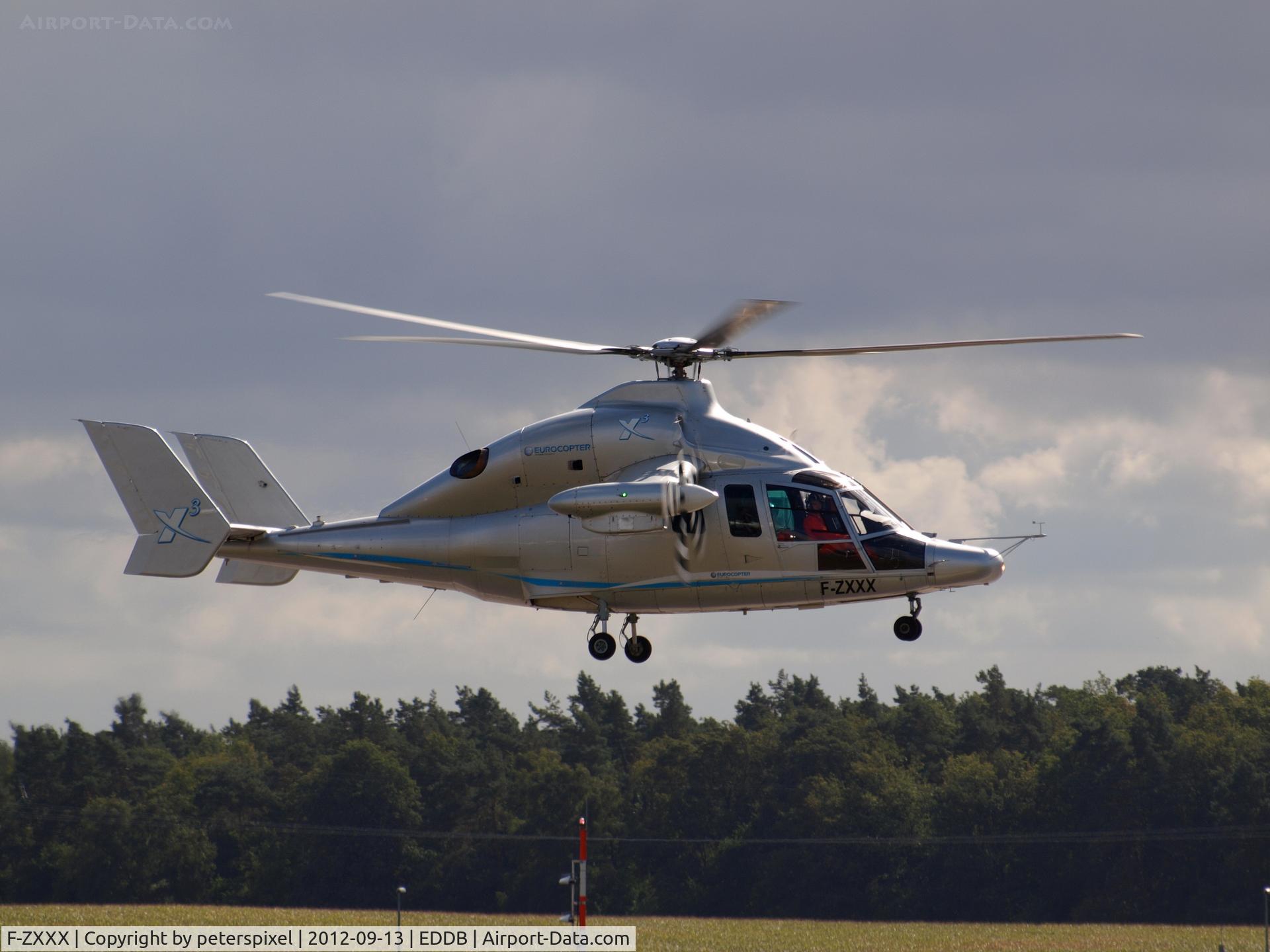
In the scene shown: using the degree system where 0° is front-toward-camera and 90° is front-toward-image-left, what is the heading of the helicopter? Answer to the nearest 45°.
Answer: approximately 270°
